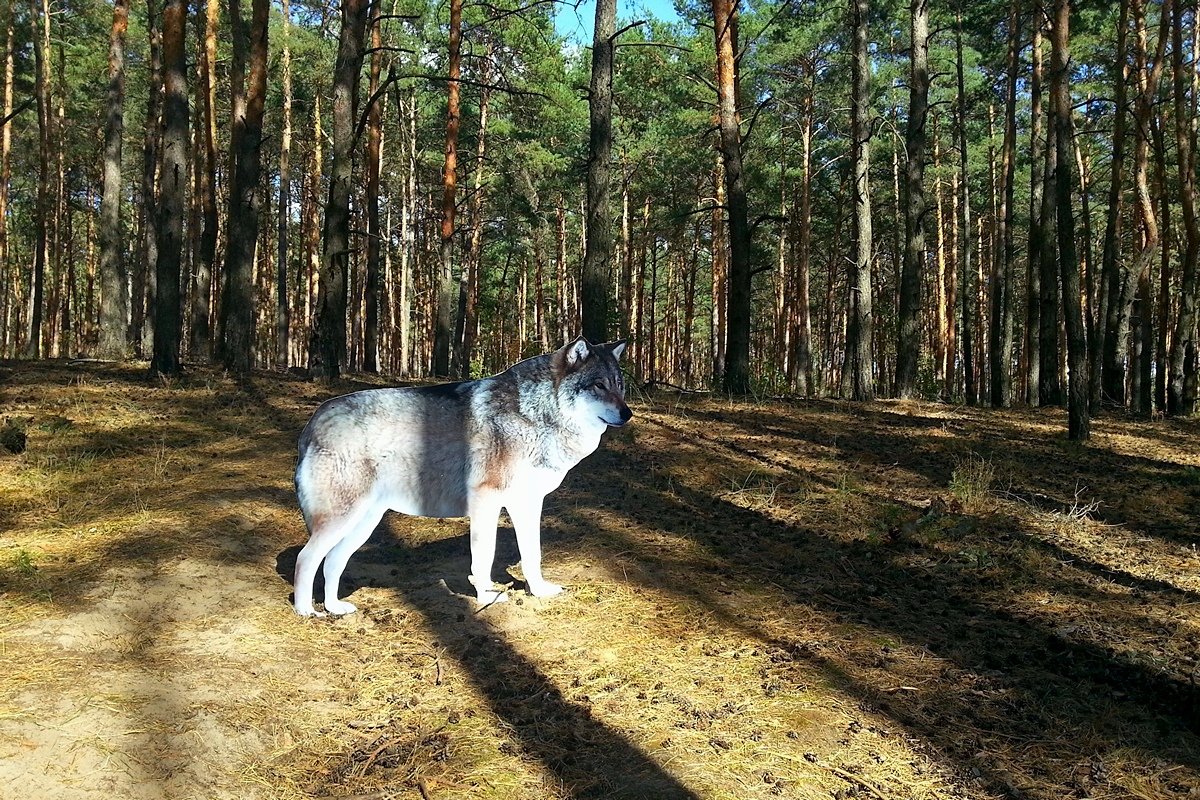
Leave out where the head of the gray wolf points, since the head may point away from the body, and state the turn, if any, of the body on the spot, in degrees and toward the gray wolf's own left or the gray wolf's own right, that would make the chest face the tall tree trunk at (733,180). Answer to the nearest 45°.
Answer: approximately 45° to the gray wolf's own left

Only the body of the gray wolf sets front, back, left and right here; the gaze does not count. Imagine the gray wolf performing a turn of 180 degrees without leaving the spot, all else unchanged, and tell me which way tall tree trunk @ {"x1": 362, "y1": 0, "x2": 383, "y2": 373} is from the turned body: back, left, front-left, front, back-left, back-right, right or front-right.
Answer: right

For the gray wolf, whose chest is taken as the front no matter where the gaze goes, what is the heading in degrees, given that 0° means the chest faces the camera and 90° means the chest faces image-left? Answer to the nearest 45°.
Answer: approximately 270°

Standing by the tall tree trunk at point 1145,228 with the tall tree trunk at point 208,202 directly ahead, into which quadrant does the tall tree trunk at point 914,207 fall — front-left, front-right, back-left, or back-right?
front-left

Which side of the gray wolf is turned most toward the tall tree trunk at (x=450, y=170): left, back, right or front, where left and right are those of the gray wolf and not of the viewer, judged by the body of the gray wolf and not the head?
left

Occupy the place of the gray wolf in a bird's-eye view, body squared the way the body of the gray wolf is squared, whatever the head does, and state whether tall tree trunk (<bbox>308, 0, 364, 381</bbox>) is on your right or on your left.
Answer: on your left

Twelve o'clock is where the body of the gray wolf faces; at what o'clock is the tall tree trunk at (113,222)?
The tall tree trunk is roughly at 8 o'clock from the gray wolf.

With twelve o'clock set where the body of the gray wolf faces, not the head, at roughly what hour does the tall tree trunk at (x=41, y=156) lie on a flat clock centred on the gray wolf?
The tall tree trunk is roughly at 8 o'clock from the gray wolf.

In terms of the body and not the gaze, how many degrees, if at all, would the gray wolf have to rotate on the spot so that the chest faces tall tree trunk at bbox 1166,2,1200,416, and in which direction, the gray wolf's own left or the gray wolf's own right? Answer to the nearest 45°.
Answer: approximately 45° to the gray wolf's own left

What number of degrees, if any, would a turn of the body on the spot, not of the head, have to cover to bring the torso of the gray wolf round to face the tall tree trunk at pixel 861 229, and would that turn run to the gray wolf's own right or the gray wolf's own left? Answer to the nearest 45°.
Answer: approximately 45° to the gray wolf's own left

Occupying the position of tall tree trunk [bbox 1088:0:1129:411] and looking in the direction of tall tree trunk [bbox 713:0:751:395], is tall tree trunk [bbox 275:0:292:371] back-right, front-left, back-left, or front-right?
front-right

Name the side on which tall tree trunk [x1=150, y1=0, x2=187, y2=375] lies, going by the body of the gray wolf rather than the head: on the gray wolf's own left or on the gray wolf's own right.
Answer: on the gray wolf's own left
